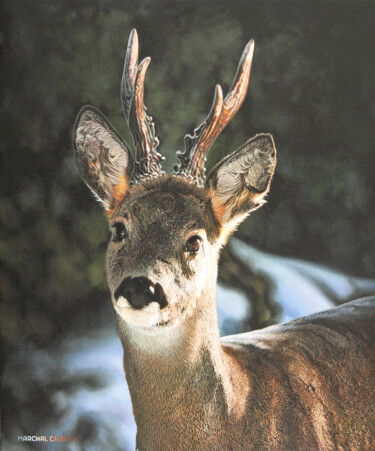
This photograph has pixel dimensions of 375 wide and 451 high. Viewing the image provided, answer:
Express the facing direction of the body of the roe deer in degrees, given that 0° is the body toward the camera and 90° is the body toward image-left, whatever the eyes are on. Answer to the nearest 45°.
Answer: approximately 45°
